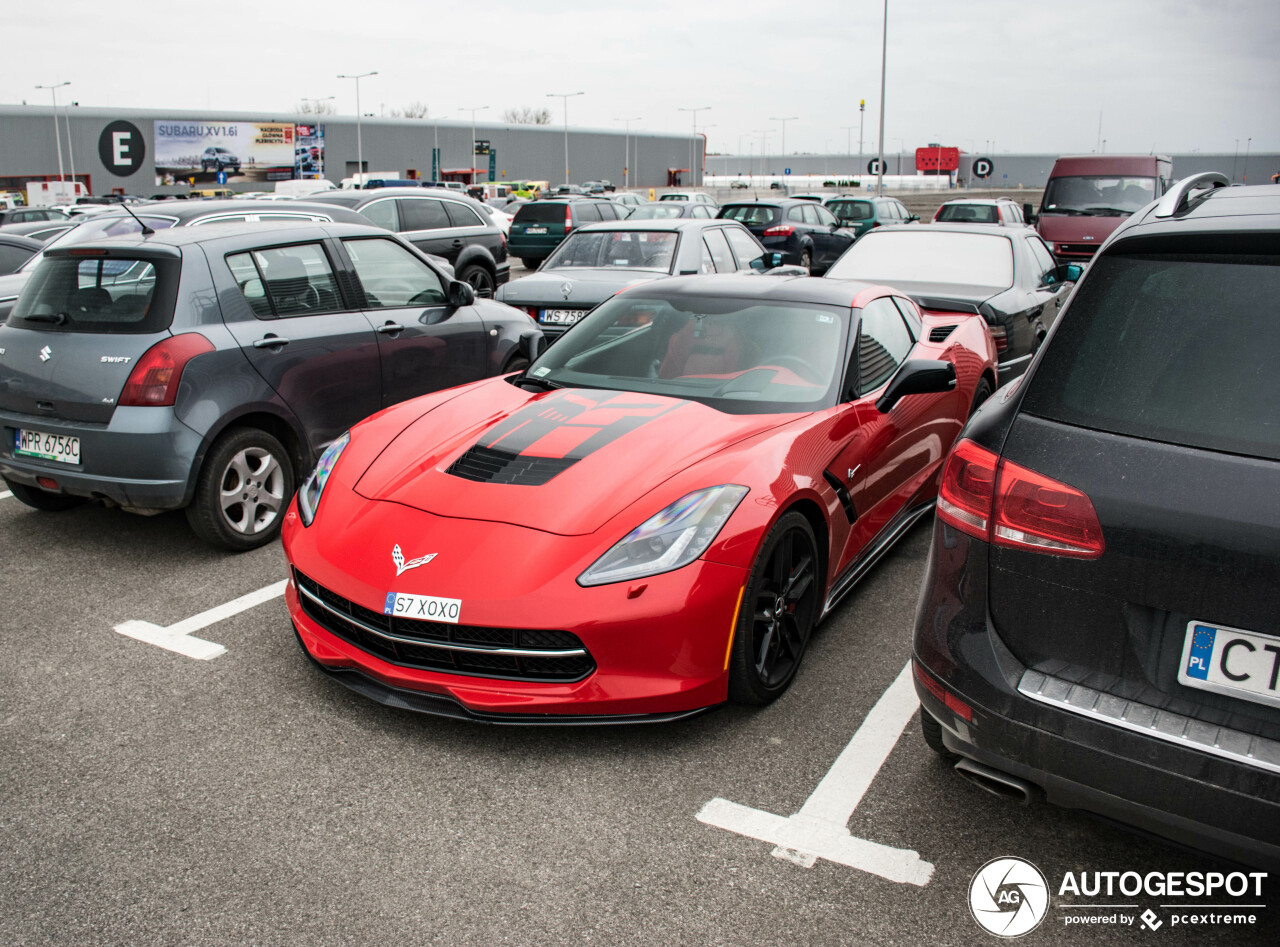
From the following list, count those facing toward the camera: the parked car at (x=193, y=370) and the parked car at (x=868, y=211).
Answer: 0

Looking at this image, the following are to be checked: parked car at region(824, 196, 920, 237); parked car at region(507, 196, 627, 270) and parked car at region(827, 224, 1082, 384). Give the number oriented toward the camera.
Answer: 0

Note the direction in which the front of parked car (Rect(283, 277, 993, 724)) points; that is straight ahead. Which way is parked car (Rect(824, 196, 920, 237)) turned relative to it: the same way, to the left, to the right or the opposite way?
the opposite way

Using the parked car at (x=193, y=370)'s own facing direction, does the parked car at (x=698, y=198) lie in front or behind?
in front

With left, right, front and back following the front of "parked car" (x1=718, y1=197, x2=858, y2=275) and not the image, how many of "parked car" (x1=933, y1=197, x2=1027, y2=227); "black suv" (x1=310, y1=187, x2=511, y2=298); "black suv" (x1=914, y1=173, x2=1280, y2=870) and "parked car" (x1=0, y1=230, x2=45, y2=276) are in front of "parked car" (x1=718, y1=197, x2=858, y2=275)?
1

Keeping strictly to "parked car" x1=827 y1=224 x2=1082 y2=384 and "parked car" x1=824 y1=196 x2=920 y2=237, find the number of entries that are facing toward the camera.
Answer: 0

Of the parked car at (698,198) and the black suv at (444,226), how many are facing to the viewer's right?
0

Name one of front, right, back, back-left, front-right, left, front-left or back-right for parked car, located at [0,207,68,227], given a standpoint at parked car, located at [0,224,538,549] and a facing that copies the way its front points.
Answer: front-left
